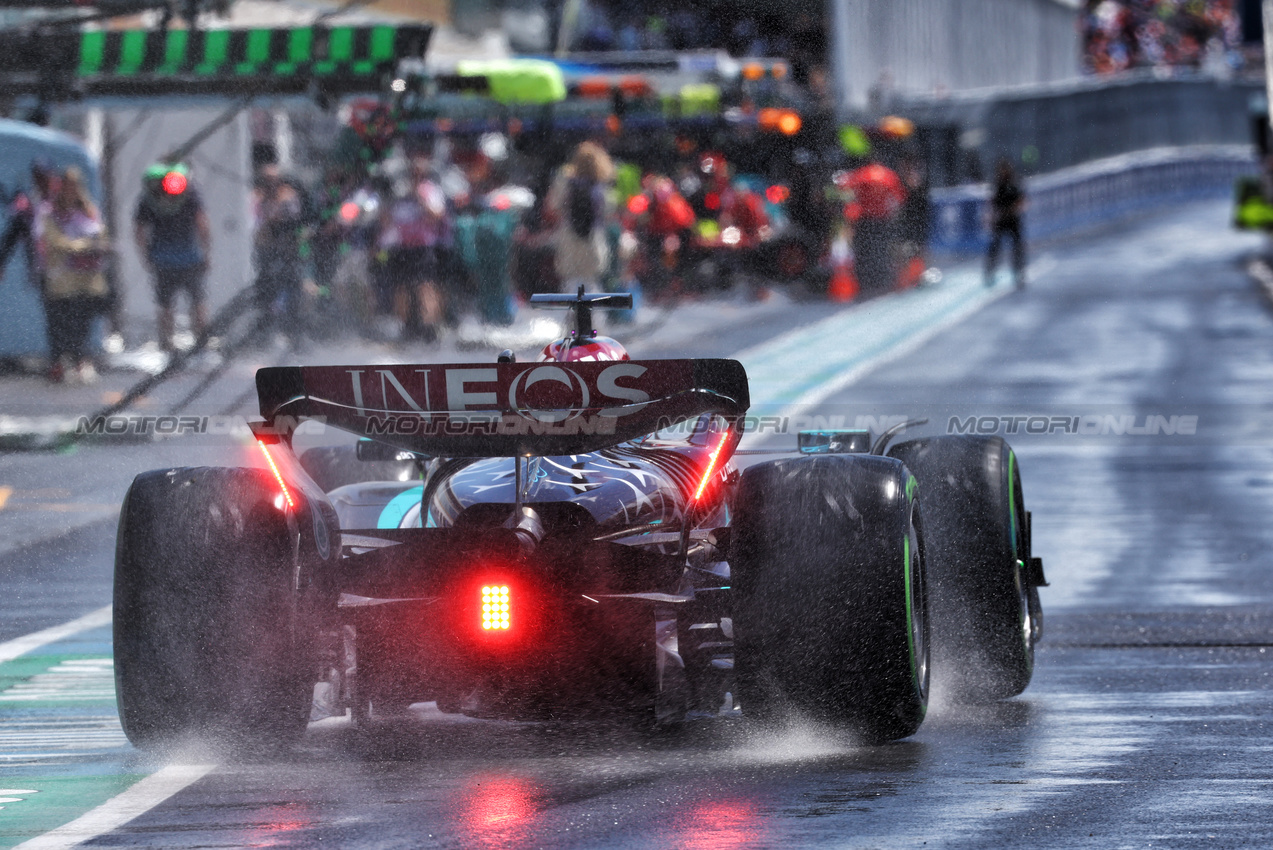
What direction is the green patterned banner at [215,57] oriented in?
toward the camera

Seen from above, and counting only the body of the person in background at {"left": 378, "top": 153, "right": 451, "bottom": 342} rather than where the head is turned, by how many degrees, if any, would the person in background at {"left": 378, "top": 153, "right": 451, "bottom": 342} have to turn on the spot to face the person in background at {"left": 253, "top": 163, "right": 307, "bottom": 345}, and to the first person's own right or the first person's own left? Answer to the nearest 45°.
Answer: approximately 90° to the first person's own right

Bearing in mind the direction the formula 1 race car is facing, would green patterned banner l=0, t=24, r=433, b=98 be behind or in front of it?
in front

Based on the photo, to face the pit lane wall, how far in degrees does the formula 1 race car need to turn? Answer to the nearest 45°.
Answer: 0° — it already faces it

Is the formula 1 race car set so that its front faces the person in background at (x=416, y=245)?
yes

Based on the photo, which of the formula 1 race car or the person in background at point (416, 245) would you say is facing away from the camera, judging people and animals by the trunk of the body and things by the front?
the formula 1 race car

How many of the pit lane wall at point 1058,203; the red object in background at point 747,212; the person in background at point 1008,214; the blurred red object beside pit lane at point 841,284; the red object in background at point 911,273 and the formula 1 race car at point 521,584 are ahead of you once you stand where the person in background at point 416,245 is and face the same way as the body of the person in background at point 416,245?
1

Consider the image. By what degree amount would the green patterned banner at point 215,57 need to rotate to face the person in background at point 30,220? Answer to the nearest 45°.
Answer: approximately 135° to its right

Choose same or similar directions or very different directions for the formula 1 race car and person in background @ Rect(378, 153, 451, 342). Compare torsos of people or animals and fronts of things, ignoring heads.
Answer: very different directions

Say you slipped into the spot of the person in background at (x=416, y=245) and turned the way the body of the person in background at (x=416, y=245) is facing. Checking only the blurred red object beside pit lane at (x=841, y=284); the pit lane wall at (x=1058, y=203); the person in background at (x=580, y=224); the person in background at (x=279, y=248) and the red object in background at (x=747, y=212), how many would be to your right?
1

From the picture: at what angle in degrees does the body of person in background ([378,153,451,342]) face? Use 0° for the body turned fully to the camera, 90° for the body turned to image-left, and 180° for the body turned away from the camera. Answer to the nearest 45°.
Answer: approximately 0°

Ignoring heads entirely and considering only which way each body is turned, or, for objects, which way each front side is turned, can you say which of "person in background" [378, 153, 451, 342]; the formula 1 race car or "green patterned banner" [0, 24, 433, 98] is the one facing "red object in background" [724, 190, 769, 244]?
the formula 1 race car

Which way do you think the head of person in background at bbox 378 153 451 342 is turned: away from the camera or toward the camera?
toward the camera

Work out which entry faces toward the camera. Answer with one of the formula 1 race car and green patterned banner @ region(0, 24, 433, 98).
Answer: the green patterned banner

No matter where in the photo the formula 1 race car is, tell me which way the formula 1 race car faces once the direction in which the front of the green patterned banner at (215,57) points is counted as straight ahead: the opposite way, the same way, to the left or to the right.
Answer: the opposite way

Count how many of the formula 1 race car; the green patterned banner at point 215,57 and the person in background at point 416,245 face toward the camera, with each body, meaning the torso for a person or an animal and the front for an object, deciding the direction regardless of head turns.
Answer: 2

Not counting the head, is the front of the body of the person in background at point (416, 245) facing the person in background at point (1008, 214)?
no

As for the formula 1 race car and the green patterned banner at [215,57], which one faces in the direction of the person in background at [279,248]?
the formula 1 race car

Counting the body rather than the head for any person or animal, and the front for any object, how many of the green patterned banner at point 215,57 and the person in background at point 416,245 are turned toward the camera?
2

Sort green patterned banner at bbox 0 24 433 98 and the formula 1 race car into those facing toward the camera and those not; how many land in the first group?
1

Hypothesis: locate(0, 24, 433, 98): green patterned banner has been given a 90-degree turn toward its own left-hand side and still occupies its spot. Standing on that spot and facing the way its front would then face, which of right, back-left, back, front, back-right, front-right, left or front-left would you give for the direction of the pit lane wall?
front-left

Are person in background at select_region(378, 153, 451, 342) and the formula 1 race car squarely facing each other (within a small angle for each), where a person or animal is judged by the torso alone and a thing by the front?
yes

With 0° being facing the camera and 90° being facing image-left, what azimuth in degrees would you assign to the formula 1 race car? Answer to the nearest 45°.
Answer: approximately 180°

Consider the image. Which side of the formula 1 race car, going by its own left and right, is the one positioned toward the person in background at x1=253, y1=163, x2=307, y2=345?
front
